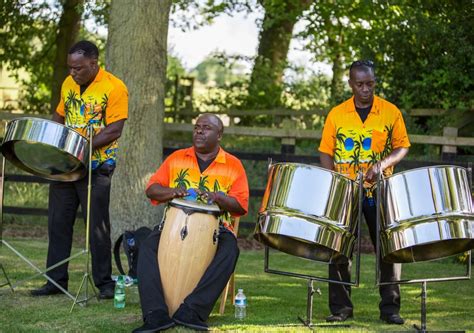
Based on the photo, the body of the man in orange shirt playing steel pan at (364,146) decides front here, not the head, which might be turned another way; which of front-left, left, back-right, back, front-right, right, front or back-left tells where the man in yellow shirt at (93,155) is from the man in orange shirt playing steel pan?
right

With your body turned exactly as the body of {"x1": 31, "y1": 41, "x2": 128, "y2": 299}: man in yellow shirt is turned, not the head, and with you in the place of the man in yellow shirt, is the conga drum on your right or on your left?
on your left

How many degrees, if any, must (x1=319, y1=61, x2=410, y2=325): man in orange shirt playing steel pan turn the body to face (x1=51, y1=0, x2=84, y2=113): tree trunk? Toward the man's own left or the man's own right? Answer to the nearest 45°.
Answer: approximately 135° to the man's own right

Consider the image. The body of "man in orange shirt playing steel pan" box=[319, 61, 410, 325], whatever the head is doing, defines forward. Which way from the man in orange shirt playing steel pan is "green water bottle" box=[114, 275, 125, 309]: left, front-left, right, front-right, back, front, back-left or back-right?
right

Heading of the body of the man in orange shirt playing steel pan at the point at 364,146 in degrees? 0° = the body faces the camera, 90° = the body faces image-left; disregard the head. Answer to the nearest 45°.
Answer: approximately 0°

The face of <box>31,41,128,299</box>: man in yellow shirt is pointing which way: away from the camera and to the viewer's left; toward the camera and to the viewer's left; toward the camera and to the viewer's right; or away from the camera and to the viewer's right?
toward the camera and to the viewer's left

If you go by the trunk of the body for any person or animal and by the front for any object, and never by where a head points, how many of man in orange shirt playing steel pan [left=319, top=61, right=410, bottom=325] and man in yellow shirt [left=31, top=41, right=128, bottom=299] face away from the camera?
0

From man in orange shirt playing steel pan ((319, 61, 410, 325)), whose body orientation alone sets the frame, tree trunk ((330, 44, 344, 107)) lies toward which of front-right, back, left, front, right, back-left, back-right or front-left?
back

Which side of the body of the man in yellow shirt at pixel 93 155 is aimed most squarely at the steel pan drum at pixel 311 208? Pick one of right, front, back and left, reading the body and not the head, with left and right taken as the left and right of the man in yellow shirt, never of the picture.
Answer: left

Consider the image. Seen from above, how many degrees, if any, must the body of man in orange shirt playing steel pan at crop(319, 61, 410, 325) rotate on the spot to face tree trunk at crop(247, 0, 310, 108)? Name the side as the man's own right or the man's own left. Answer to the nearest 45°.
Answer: approximately 180°
